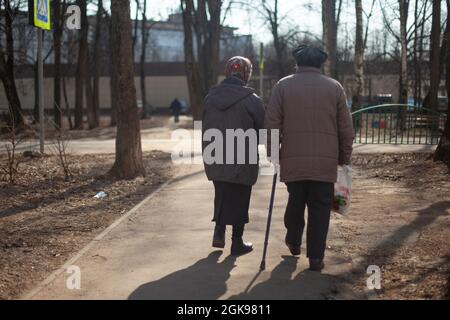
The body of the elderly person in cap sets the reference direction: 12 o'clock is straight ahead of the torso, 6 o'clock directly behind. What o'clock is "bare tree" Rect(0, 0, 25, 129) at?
The bare tree is roughly at 11 o'clock from the elderly person in cap.

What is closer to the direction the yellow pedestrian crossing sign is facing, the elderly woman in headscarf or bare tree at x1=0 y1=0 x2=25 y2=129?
the elderly woman in headscarf

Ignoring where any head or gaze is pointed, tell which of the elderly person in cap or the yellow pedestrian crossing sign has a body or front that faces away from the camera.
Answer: the elderly person in cap

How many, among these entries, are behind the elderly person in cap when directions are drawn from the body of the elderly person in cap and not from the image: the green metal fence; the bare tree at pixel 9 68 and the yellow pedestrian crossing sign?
0

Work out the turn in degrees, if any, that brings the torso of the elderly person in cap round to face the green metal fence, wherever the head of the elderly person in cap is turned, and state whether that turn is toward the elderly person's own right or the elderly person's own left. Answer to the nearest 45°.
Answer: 0° — they already face it

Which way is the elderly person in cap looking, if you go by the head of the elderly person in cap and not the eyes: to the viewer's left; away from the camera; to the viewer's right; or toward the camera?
away from the camera

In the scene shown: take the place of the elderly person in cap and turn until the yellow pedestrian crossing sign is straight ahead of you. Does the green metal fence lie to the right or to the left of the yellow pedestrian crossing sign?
right

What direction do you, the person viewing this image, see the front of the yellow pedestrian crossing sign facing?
facing the viewer and to the right of the viewer

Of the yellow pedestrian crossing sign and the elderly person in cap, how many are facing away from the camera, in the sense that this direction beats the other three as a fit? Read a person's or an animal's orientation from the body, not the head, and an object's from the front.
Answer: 1

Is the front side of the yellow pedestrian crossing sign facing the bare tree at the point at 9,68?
no

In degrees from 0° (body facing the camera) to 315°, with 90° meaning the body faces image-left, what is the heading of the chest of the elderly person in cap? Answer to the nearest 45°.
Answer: approximately 180°

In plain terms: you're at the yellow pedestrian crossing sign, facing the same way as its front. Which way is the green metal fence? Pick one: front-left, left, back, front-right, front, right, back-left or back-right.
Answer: front-left
